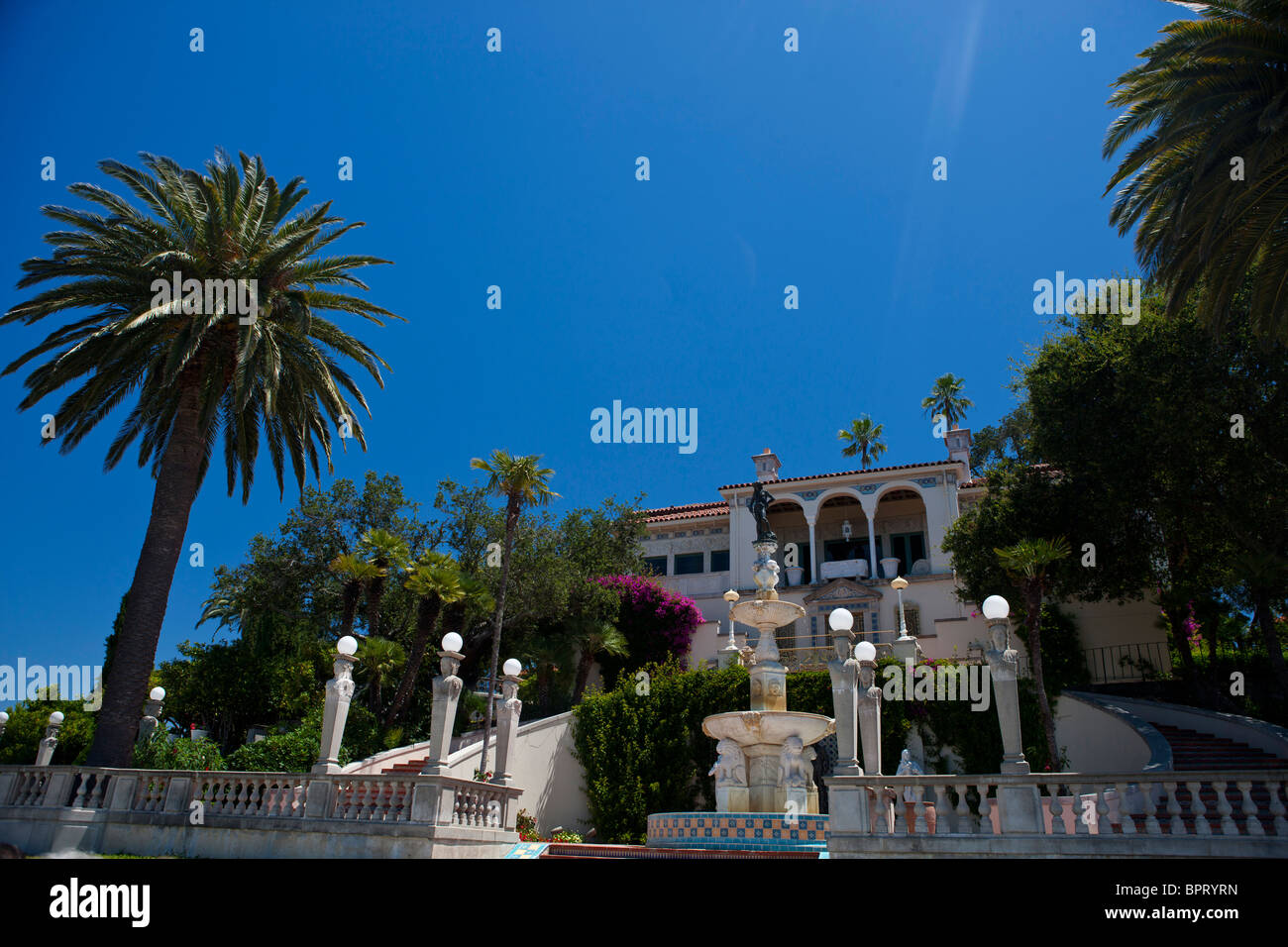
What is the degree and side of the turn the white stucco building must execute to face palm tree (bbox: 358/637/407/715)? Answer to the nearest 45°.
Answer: approximately 45° to its right

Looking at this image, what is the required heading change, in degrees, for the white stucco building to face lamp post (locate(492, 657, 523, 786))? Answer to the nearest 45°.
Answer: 0° — it already faces it

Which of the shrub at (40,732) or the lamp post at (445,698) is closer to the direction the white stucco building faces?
the lamp post

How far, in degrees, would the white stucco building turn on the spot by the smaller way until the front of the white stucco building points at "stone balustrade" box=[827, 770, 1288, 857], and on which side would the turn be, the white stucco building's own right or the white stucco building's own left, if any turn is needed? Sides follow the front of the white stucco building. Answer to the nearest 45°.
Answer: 0° — it already faces it

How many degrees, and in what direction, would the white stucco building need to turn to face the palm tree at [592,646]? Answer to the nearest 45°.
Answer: approximately 45° to its right

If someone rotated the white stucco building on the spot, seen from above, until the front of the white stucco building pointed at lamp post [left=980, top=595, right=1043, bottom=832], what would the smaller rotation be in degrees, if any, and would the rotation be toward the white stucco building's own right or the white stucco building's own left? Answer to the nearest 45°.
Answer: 0° — it already faces it

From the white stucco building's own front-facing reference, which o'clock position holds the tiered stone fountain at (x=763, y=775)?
The tiered stone fountain is roughly at 12 o'clock from the white stucco building.

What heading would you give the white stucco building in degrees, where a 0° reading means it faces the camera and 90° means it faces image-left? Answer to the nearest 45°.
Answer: approximately 0°

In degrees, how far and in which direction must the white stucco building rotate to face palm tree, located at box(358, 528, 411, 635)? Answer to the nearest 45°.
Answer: approximately 45° to its right

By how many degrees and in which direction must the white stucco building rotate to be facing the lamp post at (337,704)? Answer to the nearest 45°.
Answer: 0° — it already faces it
